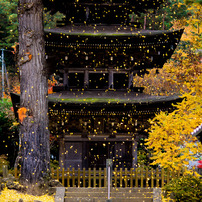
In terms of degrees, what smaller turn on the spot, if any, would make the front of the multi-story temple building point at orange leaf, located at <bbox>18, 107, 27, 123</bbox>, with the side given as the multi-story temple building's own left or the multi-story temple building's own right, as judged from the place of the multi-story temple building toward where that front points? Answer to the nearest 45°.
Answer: approximately 45° to the multi-story temple building's own right

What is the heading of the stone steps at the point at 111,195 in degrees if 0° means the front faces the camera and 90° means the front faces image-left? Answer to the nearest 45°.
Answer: approximately 0°

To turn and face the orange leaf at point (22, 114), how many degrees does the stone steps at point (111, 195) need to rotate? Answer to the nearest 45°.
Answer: approximately 90° to its right

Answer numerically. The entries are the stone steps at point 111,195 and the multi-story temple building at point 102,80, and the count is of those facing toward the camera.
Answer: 2

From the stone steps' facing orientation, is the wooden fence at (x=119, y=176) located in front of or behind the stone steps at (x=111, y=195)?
behind

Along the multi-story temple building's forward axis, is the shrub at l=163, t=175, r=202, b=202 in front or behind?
in front
